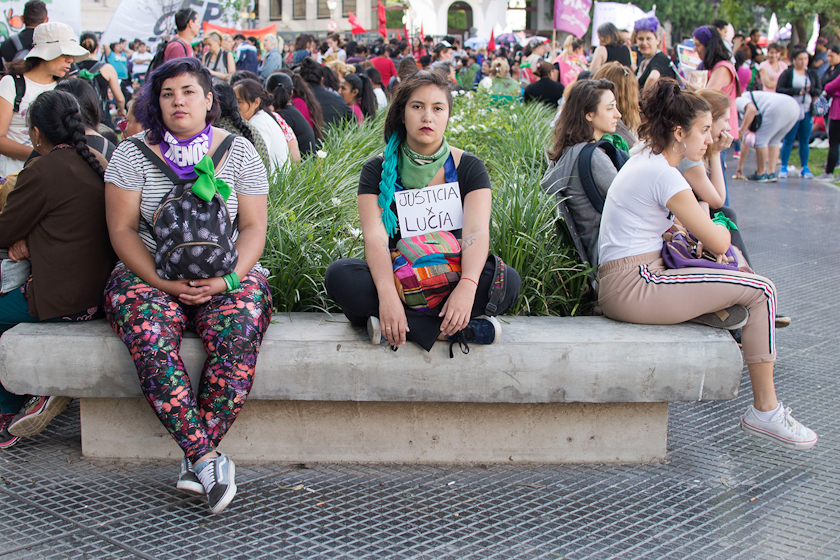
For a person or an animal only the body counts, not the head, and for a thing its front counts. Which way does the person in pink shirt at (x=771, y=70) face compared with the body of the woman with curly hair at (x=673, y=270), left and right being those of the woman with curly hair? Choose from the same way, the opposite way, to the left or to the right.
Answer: to the right

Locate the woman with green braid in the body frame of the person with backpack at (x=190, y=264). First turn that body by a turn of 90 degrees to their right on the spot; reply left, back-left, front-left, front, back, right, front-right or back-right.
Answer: back

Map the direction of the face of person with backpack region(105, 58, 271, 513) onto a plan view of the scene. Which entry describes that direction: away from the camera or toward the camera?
toward the camera

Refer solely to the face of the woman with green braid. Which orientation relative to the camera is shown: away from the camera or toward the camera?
toward the camera

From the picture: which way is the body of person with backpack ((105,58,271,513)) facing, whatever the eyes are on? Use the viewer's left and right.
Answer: facing the viewer

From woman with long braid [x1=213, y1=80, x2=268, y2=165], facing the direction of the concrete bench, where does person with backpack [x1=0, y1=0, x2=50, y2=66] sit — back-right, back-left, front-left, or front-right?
back-right

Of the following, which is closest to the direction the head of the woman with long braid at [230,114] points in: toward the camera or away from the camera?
away from the camera

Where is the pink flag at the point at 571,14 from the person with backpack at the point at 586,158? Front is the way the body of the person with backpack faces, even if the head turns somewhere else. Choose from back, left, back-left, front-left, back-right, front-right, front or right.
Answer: left

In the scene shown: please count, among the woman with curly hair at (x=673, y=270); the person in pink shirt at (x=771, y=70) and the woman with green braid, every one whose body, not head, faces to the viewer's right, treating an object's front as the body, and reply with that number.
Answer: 1

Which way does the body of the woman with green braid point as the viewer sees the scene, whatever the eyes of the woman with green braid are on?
toward the camera

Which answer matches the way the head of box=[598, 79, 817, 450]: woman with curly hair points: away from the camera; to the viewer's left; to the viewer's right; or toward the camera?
to the viewer's right

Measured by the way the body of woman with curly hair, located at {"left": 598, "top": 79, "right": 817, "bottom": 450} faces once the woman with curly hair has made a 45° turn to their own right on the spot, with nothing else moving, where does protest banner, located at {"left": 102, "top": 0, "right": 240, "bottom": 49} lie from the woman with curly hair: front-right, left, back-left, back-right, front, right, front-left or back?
back

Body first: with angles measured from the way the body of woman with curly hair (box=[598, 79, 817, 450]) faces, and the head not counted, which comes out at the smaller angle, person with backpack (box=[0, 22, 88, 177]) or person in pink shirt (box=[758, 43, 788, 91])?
the person in pink shirt
